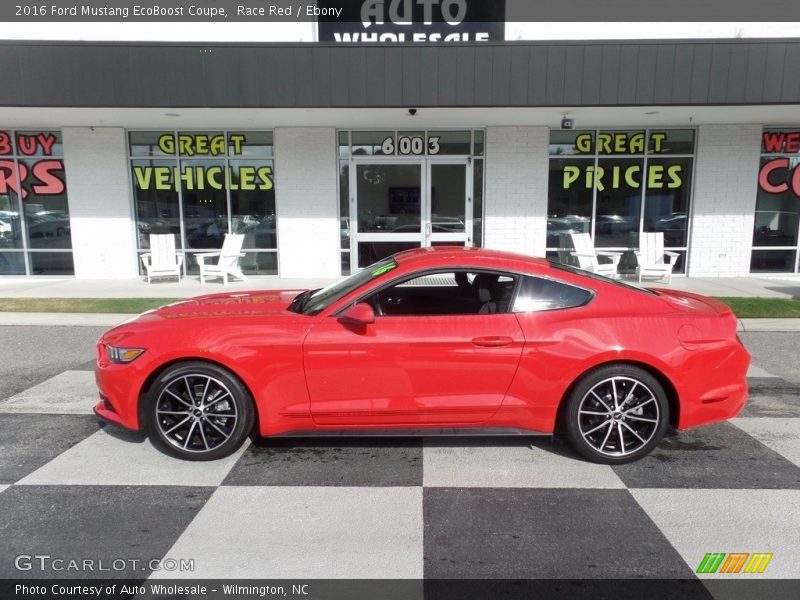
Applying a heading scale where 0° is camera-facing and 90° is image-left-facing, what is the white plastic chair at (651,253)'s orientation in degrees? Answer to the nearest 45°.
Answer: approximately 0°

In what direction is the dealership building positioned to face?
toward the camera

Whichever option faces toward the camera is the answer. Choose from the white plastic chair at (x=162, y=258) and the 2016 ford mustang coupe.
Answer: the white plastic chair

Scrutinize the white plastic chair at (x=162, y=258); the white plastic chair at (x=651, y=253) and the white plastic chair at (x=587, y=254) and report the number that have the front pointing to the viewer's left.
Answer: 0

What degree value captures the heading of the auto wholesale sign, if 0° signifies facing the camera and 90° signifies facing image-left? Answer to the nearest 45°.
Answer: approximately 0°

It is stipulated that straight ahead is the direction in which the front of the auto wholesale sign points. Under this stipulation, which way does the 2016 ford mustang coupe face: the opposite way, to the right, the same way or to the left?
to the right

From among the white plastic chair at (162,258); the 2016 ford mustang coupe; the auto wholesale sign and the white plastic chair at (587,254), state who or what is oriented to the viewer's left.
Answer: the 2016 ford mustang coupe

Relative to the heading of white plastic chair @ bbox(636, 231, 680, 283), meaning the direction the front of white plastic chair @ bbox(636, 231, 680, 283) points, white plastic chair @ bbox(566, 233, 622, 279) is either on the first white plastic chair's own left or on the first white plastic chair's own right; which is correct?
on the first white plastic chair's own right

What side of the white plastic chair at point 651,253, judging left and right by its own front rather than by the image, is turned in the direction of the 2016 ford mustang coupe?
front

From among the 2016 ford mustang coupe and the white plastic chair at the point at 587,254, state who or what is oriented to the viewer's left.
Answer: the 2016 ford mustang coupe

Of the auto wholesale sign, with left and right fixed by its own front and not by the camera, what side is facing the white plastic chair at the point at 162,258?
right

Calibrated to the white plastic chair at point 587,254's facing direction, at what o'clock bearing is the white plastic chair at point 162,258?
the white plastic chair at point 162,258 is roughly at 4 o'clock from the white plastic chair at point 587,254.

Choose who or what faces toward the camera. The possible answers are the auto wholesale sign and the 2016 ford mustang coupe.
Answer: the auto wholesale sign

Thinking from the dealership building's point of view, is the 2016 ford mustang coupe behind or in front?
in front

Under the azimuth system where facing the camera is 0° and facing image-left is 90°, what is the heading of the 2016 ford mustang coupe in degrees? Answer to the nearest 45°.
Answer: approximately 90°

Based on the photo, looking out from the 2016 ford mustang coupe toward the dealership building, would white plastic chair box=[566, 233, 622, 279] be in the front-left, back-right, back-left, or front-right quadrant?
front-right
